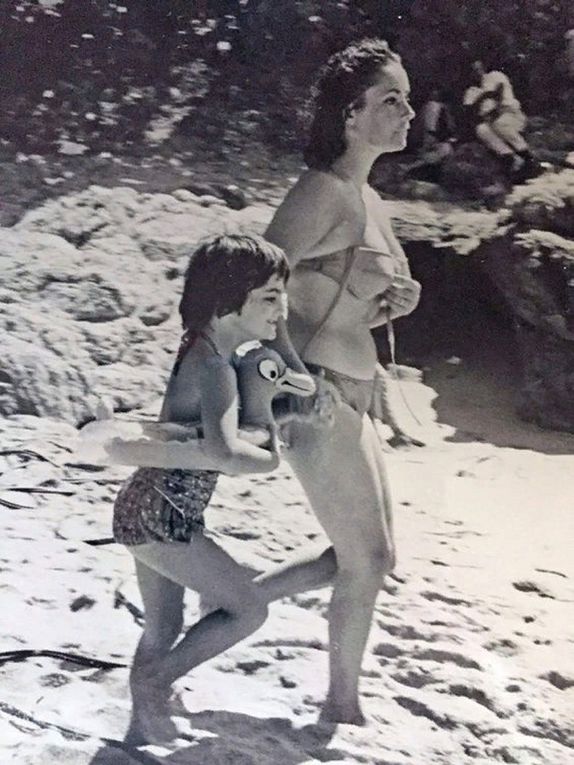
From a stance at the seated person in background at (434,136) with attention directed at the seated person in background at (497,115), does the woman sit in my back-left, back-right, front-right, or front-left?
back-right

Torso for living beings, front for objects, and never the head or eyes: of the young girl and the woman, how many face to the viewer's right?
2

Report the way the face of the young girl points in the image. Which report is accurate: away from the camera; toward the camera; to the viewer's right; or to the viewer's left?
to the viewer's right

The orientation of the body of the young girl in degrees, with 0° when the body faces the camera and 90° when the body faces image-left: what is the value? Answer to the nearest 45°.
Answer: approximately 270°

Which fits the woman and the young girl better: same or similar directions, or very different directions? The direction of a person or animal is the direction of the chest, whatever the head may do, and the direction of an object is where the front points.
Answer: same or similar directions

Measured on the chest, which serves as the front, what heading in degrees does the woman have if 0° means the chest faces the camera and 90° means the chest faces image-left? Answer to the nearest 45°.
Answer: approximately 270°

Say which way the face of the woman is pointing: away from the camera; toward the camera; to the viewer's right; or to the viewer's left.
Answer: to the viewer's right
